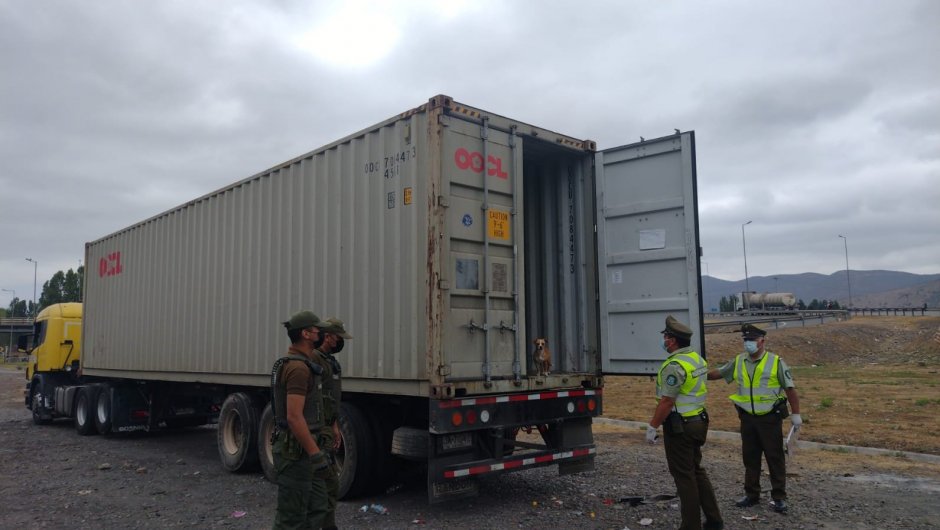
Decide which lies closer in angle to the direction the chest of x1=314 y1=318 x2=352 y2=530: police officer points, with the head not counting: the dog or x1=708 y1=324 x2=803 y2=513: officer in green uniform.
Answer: the officer in green uniform

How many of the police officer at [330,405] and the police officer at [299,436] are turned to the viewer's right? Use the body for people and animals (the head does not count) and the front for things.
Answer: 2

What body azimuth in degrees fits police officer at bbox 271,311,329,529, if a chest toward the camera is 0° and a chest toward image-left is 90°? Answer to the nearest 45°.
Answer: approximately 270°

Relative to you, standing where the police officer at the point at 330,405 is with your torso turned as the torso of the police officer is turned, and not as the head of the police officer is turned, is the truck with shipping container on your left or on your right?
on your left

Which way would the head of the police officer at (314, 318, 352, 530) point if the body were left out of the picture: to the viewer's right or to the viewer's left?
to the viewer's right

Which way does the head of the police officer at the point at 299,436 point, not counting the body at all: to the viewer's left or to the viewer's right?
to the viewer's right
